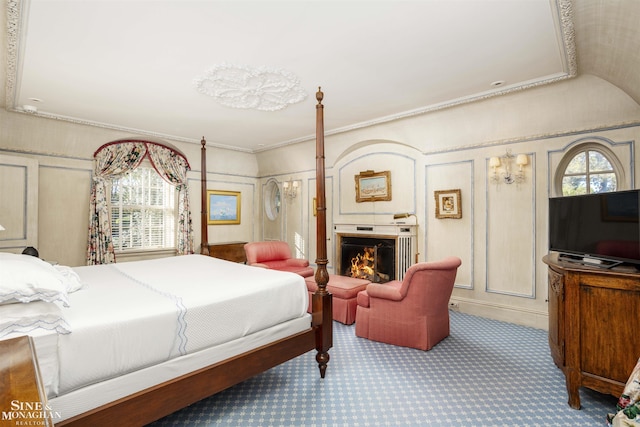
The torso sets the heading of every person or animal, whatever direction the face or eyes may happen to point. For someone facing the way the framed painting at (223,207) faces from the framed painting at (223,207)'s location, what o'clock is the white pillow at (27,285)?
The white pillow is roughly at 2 o'clock from the framed painting.

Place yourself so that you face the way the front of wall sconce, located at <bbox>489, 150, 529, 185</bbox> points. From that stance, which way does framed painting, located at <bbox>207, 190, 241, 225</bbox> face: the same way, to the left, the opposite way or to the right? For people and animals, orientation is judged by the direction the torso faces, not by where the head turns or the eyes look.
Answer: to the left

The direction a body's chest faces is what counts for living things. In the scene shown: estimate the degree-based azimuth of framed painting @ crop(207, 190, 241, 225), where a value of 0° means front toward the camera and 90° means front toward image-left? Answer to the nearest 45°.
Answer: approximately 315°

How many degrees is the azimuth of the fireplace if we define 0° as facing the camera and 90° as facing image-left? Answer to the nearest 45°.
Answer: approximately 45°

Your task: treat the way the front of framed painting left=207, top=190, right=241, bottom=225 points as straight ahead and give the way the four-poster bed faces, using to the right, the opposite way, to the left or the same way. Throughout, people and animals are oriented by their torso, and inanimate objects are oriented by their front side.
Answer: to the left

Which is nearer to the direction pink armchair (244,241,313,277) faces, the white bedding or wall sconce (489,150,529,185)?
the wall sconce

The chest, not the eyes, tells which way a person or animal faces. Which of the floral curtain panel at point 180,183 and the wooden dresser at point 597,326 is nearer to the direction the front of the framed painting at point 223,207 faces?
the wooden dresser

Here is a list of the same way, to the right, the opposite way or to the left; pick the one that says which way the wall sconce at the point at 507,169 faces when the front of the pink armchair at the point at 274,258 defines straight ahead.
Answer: to the right
